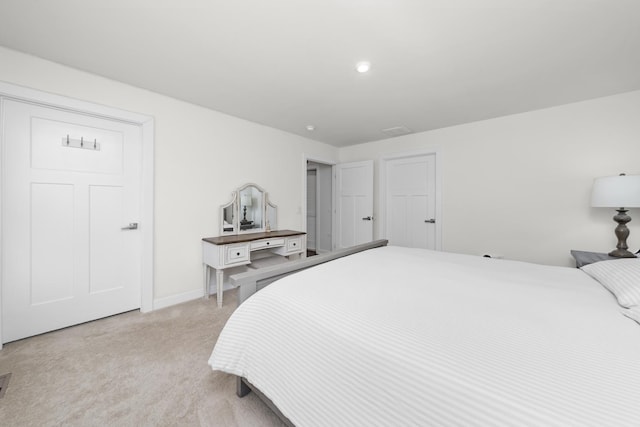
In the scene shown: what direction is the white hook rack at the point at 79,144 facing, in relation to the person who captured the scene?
facing the viewer

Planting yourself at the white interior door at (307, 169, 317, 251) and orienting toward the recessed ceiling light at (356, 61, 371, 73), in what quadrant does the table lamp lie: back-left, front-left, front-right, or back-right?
front-left

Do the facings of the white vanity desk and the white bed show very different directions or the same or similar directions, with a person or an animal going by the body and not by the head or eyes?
very different directions

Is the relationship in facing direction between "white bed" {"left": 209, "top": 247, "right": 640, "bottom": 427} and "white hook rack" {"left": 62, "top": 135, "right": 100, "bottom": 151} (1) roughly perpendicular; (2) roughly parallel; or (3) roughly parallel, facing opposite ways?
roughly parallel, facing opposite ways

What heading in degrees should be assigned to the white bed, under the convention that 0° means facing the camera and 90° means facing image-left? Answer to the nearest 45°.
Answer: approximately 90°

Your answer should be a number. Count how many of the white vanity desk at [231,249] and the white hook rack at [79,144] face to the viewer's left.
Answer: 0

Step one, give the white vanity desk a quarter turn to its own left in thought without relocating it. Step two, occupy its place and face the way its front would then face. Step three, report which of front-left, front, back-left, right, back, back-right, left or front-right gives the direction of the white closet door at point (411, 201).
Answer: front-right

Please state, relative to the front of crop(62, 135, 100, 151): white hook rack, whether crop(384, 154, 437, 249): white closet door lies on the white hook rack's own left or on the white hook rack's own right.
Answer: on the white hook rack's own left

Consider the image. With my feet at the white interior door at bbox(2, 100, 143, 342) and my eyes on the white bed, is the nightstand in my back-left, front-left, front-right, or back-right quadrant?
front-left

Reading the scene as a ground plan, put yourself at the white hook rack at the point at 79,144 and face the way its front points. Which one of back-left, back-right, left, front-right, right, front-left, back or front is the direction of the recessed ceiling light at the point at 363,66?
front-left

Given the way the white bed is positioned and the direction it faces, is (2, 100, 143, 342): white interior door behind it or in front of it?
in front

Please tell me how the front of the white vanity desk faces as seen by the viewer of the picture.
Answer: facing the viewer and to the right of the viewer

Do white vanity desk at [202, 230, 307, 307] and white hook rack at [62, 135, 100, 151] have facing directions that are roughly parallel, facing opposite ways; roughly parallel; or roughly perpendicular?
roughly parallel

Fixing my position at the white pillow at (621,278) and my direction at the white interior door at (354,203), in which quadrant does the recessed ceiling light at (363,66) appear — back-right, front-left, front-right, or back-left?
front-left

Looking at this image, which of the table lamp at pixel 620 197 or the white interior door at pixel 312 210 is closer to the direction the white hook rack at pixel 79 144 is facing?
the table lamp

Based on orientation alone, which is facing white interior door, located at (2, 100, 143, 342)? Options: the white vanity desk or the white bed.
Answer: the white bed

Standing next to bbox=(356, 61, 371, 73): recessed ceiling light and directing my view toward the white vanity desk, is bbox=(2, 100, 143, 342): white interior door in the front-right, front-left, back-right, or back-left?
front-left

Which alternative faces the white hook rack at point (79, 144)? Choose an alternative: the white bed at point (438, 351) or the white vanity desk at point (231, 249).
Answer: the white bed
